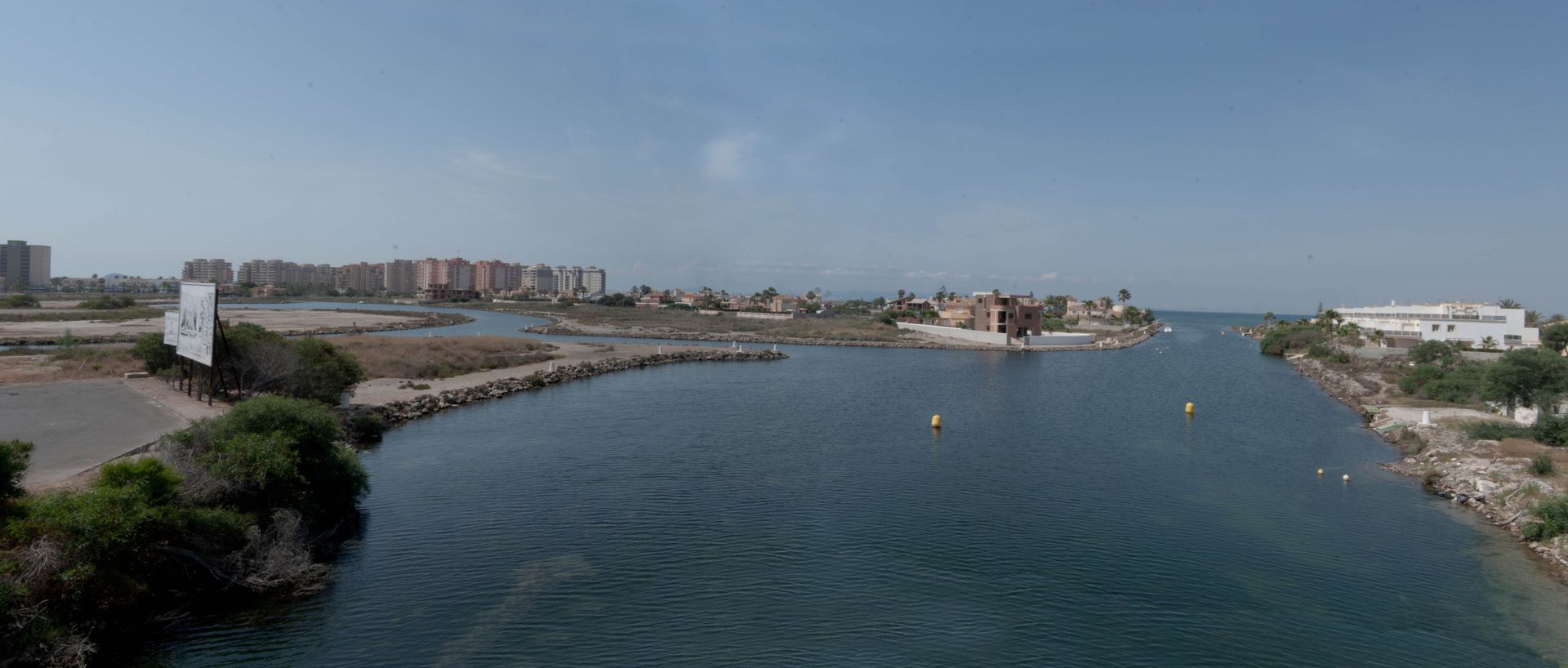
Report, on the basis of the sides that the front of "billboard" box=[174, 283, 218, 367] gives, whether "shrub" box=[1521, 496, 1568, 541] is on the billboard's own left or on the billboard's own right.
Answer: on the billboard's own left

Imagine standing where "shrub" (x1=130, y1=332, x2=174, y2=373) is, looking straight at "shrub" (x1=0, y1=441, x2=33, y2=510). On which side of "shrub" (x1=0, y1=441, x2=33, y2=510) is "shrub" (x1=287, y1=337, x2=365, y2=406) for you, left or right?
left

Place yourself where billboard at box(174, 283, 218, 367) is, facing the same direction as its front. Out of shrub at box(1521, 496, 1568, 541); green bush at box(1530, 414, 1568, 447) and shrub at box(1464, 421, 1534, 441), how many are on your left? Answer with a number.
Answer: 3

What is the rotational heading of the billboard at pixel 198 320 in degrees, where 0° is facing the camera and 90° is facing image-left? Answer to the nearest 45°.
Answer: approximately 45°

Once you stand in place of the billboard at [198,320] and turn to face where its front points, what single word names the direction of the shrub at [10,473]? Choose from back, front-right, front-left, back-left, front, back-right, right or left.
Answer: front-left

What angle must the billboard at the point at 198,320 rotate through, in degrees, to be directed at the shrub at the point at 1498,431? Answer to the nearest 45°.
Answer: approximately 90° to its left

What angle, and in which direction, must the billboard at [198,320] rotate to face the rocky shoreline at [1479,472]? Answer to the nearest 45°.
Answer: approximately 90° to its left

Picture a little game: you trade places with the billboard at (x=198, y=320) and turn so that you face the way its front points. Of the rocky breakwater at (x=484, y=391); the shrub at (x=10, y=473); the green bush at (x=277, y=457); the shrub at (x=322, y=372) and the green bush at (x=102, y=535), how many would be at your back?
2

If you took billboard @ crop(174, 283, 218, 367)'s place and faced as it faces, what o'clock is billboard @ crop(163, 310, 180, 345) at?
billboard @ crop(163, 310, 180, 345) is roughly at 4 o'clock from billboard @ crop(174, 283, 218, 367).

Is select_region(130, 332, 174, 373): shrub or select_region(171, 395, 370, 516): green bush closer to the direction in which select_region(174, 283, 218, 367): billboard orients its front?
the green bush

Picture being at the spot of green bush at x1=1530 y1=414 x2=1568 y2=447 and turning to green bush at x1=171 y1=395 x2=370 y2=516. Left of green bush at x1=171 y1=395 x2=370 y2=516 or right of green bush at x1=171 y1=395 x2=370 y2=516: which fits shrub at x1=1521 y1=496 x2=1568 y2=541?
left

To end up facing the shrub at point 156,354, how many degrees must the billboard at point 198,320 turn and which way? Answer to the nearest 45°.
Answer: approximately 135° to its right
